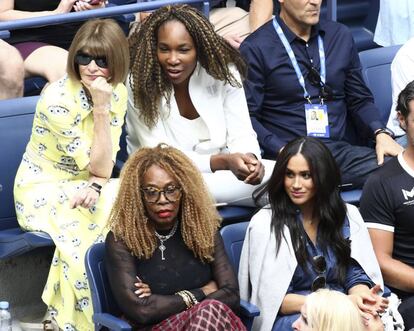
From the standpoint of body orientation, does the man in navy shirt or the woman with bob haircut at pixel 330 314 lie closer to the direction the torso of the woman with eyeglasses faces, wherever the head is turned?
the woman with bob haircut

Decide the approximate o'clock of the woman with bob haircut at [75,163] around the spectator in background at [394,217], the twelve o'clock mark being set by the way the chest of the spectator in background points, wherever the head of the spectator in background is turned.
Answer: The woman with bob haircut is roughly at 4 o'clock from the spectator in background.

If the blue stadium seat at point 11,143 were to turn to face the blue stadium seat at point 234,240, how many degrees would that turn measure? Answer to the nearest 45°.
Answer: approximately 45° to its left

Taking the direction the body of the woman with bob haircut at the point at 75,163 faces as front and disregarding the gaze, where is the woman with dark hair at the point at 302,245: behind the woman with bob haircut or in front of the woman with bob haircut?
in front

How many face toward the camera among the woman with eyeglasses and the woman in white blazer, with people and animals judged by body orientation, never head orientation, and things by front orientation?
2

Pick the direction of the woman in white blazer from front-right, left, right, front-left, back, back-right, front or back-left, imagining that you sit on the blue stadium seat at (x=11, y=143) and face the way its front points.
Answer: left

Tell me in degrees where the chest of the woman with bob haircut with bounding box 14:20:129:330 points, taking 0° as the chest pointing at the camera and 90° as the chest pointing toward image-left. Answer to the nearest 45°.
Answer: approximately 315°
